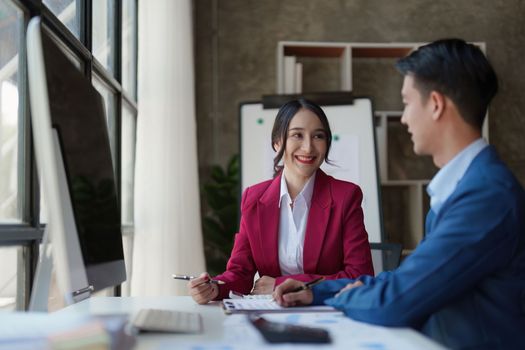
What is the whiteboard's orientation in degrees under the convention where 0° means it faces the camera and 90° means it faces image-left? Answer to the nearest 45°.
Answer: approximately 0°

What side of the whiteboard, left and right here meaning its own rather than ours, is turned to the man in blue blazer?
front

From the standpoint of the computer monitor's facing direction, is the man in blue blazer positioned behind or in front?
in front

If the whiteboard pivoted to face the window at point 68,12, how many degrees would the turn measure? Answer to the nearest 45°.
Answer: approximately 45° to its right

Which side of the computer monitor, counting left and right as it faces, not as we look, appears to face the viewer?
right

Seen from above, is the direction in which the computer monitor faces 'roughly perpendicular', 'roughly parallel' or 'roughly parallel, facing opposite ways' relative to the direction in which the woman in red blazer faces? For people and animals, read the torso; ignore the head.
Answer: roughly perpendicular

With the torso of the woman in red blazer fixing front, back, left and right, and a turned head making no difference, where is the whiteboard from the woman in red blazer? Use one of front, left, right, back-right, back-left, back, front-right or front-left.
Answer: back

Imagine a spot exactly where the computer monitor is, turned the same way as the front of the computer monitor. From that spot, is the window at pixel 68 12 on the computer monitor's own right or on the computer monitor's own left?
on the computer monitor's own left

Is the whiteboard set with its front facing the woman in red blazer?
yes

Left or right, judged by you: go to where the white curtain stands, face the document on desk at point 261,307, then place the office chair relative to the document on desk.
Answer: left

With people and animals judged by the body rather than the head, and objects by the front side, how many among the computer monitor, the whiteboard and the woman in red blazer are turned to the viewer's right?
1

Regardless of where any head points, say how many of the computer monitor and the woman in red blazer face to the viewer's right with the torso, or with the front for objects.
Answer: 1

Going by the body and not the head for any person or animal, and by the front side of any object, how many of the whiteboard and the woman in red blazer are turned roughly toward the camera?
2
